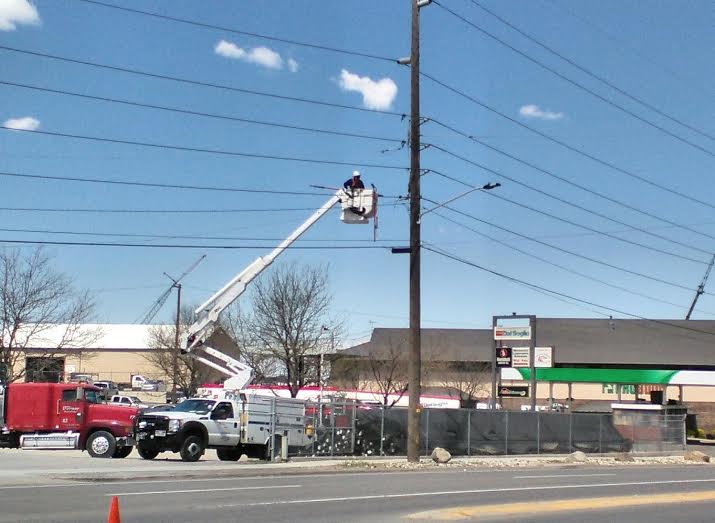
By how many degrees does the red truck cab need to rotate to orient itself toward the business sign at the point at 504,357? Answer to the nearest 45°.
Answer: approximately 45° to its left

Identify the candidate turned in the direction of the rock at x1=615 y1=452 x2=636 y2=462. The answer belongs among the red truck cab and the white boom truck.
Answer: the red truck cab

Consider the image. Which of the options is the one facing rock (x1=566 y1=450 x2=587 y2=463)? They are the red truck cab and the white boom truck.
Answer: the red truck cab

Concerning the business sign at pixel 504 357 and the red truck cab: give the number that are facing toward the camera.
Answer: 1

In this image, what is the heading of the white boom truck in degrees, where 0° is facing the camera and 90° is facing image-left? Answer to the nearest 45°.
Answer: approximately 45°

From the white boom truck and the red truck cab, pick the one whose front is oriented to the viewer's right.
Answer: the red truck cab

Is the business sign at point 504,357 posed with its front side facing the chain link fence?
yes

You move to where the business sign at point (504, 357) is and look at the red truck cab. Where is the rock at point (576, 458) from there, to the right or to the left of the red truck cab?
left

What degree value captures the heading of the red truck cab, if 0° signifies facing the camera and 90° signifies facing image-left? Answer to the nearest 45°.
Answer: approximately 270°

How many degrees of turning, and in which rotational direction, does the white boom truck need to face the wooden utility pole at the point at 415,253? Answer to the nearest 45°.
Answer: approximately 135° to its left
